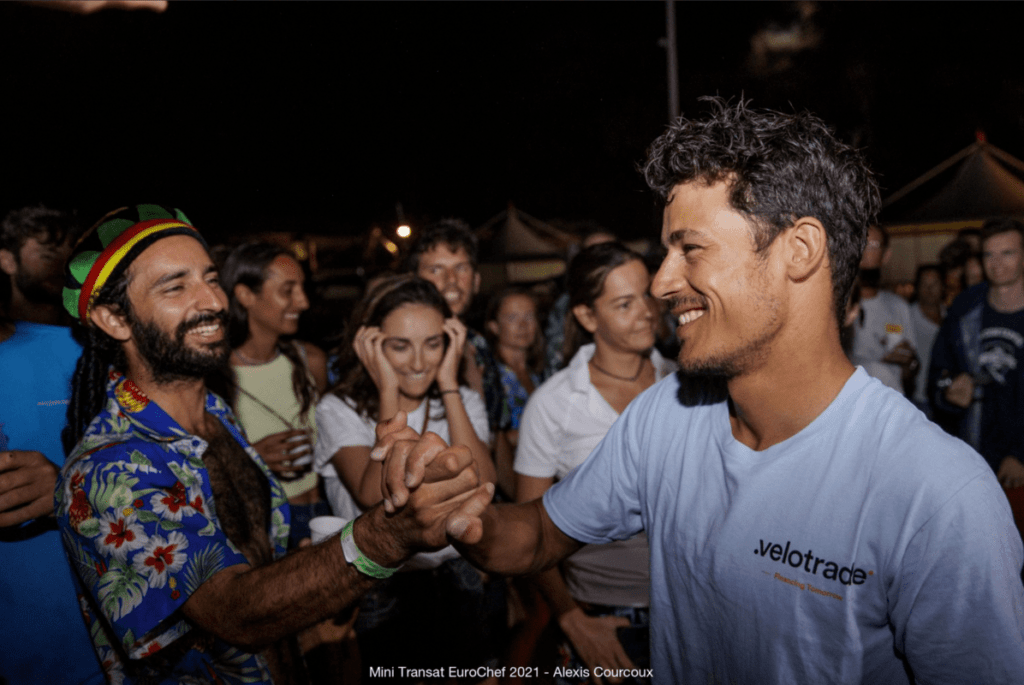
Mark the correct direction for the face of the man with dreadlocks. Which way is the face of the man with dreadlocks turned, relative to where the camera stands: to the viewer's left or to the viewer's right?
to the viewer's right

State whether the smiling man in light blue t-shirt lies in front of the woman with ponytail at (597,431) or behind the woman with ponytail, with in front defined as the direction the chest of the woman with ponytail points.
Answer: in front

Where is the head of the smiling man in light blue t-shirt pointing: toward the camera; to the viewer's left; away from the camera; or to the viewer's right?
to the viewer's left

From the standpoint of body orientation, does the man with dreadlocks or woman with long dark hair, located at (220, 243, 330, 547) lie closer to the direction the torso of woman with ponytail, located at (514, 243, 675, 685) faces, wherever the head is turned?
the man with dreadlocks

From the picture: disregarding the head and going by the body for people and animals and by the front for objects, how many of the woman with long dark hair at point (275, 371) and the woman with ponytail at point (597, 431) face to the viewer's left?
0

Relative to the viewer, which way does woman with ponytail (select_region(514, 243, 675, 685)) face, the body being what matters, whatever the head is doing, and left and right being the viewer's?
facing the viewer and to the right of the viewer

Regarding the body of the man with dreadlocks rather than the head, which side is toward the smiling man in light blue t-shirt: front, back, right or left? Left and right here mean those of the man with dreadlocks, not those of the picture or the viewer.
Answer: front

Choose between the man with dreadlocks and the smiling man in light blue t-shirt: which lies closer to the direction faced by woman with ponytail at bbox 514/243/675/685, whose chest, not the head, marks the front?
the smiling man in light blue t-shirt

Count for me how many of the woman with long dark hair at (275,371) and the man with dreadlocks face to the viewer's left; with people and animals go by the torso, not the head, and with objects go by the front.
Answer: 0

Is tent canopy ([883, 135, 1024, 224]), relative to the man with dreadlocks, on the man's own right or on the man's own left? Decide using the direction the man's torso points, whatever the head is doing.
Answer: on the man's own left

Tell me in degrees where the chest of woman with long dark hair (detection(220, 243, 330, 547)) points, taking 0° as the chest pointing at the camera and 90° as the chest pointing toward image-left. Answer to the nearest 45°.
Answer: approximately 315°

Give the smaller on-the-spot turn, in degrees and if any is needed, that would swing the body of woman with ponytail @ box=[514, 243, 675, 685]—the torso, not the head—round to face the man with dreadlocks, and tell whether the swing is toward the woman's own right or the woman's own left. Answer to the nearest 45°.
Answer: approximately 90° to the woman's own right

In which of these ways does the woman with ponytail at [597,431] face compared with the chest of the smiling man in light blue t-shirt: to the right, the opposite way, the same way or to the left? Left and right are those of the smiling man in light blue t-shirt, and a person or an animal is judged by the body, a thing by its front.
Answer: to the left

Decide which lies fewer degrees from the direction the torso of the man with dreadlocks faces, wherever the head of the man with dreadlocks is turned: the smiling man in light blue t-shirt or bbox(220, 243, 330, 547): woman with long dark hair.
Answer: the smiling man in light blue t-shirt

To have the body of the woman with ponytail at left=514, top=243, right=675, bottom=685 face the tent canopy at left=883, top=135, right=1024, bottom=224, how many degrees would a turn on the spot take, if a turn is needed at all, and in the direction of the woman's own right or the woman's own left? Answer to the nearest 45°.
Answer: approximately 90° to the woman's own left

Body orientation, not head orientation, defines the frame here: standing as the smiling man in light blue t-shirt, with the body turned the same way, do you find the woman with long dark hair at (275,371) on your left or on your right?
on your right
